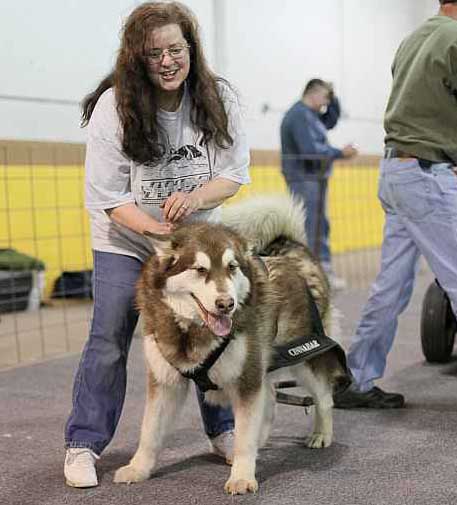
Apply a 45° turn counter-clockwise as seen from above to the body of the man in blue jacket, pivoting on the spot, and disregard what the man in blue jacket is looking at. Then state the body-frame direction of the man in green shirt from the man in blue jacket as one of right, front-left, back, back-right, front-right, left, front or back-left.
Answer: back-right

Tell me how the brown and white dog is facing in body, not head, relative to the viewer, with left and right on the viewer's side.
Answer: facing the viewer and to the left of the viewer

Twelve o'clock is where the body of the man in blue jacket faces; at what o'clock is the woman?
The woman is roughly at 3 o'clock from the man in blue jacket.

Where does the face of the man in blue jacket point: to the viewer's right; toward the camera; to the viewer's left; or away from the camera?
to the viewer's right

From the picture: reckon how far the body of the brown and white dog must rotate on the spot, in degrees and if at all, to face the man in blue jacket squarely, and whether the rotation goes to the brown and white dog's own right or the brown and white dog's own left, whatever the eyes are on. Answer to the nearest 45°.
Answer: approximately 135° to the brown and white dog's own right

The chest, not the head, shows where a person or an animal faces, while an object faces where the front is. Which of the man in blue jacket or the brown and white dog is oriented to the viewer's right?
the man in blue jacket

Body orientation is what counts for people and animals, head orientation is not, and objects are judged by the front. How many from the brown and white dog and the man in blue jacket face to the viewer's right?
1

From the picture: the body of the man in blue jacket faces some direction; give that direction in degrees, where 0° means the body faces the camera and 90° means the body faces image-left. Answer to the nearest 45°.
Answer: approximately 270°

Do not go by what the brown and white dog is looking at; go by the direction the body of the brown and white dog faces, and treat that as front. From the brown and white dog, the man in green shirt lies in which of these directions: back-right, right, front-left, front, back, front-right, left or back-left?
back

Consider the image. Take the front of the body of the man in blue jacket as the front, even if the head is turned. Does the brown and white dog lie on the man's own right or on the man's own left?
on the man's own right
